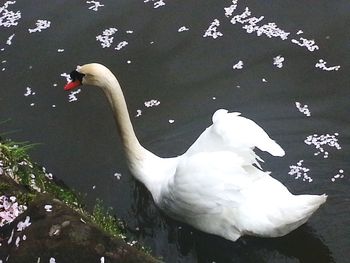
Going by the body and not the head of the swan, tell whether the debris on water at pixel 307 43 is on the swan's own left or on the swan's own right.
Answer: on the swan's own right

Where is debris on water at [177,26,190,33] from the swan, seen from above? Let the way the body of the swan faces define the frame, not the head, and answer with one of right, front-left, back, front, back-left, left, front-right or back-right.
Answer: right

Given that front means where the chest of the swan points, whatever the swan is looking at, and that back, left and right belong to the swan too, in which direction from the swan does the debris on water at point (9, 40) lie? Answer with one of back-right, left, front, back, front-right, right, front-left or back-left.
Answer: front-right

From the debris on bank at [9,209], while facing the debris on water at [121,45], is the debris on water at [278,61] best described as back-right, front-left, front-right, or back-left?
front-right

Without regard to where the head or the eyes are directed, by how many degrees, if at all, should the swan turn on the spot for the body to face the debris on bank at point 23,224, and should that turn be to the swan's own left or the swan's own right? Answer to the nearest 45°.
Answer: approximately 45° to the swan's own left

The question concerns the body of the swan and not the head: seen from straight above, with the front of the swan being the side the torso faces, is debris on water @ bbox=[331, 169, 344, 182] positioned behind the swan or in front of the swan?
behind

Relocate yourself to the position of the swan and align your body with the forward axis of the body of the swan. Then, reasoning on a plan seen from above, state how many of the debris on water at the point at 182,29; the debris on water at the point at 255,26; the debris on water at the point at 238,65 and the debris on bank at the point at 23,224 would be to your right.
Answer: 3

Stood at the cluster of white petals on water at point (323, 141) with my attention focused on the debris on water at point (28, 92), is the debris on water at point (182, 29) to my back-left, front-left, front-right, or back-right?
front-right

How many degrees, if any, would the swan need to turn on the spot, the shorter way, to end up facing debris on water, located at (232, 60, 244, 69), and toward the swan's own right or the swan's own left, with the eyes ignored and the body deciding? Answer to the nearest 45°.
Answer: approximately 90° to the swan's own right

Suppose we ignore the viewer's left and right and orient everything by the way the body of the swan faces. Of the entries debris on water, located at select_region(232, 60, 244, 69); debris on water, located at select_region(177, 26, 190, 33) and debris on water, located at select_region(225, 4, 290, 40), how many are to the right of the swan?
3

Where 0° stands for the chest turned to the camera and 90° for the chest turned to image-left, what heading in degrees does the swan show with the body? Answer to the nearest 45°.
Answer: approximately 90°
